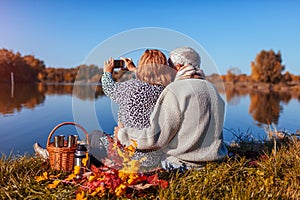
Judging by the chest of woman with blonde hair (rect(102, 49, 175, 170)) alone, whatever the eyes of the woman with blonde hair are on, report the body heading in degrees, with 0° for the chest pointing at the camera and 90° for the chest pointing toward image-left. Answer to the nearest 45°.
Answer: approximately 180°

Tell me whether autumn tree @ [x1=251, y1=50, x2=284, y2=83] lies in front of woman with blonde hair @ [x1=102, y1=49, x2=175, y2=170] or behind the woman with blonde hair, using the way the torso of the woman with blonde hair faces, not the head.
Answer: in front

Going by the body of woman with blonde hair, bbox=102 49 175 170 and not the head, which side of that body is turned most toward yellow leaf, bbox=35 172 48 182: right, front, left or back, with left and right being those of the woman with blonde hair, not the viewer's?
left

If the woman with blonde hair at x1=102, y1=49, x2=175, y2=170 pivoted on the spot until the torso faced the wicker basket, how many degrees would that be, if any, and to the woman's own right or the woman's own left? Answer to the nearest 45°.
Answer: approximately 90° to the woman's own left

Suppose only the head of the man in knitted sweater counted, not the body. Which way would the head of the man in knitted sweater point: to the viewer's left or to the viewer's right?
to the viewer's left

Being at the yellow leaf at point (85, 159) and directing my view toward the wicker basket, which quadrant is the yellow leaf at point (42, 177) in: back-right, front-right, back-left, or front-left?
front-left

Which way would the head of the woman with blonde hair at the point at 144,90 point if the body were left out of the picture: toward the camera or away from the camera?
away from the camera
